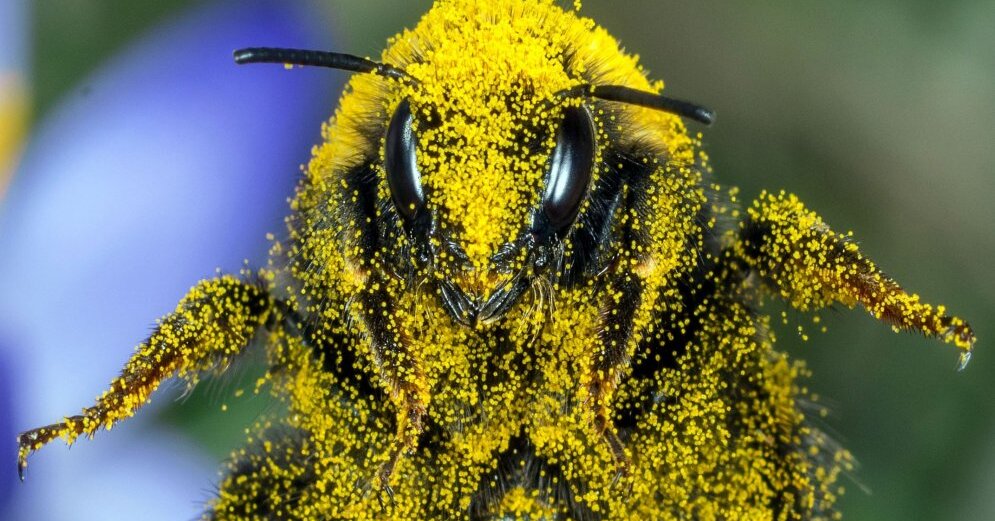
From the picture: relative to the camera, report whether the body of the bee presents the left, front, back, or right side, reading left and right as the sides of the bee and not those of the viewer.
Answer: front
